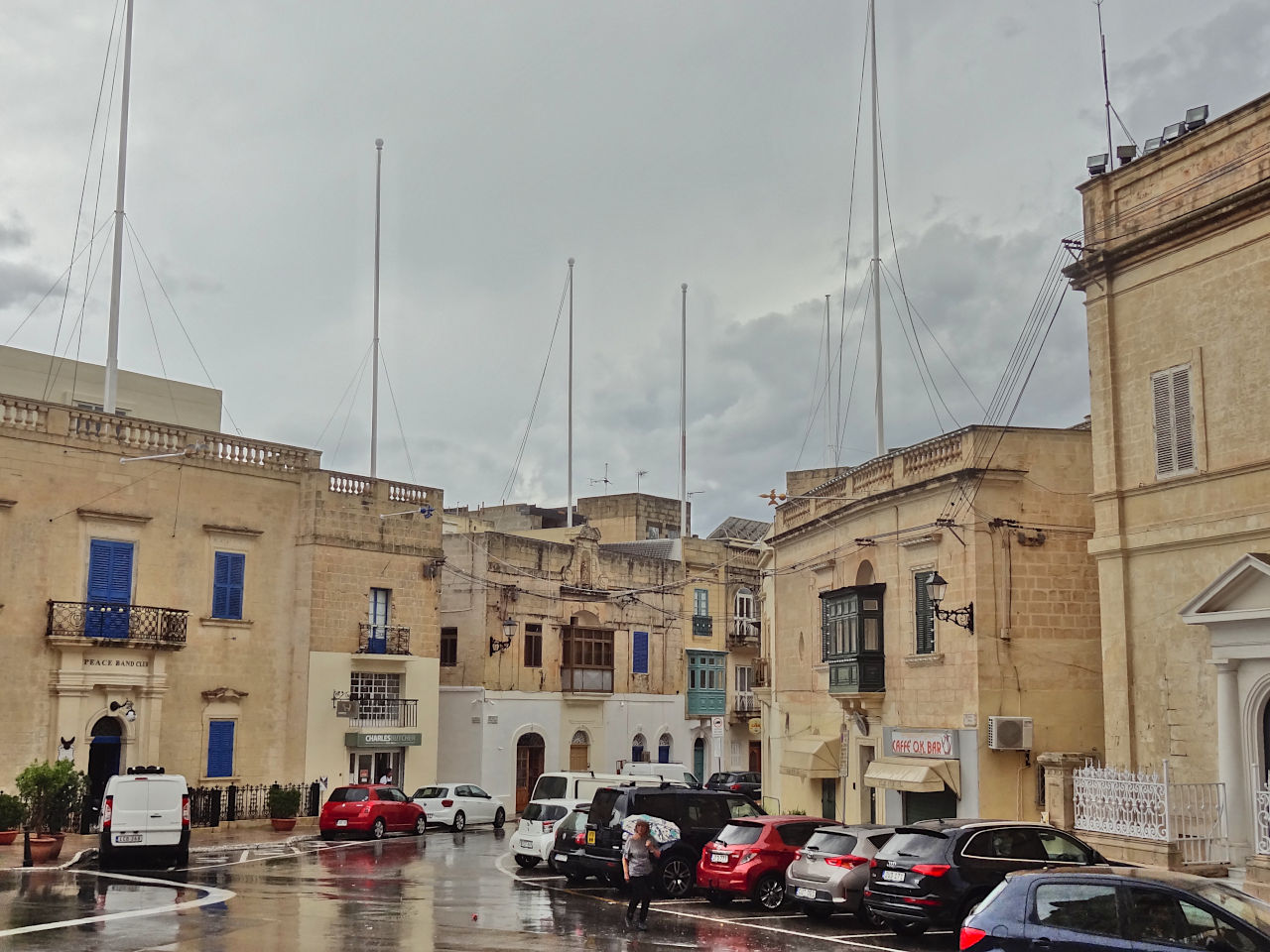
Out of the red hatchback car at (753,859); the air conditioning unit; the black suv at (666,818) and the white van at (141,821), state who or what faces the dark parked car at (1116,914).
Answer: the air conditioning unit

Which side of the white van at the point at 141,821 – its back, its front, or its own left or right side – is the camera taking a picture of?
back

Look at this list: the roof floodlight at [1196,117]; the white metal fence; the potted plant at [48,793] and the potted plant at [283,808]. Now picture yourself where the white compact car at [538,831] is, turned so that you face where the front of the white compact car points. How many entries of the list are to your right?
2

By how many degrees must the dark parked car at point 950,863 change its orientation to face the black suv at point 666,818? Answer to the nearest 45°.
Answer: approximately 90° to its left

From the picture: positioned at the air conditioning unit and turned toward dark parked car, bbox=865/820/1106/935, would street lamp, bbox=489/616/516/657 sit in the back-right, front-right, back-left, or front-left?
back-right

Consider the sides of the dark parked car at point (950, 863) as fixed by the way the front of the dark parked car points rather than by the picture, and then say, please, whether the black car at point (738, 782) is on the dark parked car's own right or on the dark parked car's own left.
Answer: on the dark parked car's own left

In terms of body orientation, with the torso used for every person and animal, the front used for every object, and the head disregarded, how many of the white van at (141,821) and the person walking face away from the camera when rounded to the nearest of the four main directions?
1

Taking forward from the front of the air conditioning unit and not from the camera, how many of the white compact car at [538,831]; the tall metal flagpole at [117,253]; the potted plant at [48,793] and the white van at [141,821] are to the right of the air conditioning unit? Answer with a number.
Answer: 4
